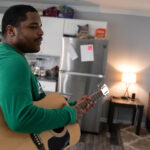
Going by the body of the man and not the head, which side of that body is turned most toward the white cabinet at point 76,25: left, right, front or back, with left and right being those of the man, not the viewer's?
left

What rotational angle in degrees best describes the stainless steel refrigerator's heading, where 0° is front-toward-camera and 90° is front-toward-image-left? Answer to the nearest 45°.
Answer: approximately 0°

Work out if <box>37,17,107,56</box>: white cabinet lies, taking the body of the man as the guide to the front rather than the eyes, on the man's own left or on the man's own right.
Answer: on the man's own left

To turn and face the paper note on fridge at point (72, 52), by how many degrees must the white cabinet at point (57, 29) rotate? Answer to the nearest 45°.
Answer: approximately 45° to its left

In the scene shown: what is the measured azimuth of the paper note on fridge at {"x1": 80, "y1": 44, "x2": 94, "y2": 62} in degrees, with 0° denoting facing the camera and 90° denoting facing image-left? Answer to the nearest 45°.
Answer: approximately 0°

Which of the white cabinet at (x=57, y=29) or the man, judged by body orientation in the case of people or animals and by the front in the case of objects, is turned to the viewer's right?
the man

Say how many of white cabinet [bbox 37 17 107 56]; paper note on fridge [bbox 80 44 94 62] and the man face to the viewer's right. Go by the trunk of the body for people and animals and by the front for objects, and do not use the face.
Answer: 1

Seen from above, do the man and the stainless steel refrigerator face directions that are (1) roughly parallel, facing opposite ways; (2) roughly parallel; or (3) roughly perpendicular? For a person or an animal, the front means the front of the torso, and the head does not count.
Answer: roughly perpendicular

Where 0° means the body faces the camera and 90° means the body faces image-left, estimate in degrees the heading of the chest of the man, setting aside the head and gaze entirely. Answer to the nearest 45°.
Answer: approximately 270°

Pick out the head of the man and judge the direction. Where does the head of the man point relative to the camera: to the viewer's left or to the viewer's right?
to the viewer's right
